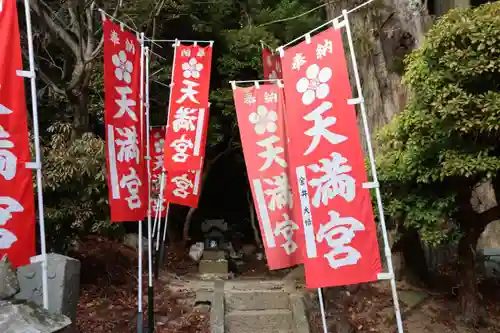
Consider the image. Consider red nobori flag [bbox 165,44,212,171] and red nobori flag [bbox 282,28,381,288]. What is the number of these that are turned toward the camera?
2

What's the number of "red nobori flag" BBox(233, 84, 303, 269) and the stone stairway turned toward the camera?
2

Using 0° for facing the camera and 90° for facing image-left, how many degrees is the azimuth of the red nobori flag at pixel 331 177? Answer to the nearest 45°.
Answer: approximately 0°

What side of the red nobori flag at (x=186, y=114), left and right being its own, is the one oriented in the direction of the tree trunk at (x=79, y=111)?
right

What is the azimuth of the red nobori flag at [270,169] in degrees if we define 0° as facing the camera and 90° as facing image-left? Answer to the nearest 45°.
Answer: approximately 0°

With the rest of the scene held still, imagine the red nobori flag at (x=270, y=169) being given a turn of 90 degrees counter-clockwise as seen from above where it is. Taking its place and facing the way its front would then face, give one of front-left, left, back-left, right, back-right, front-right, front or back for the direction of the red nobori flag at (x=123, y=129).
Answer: back
